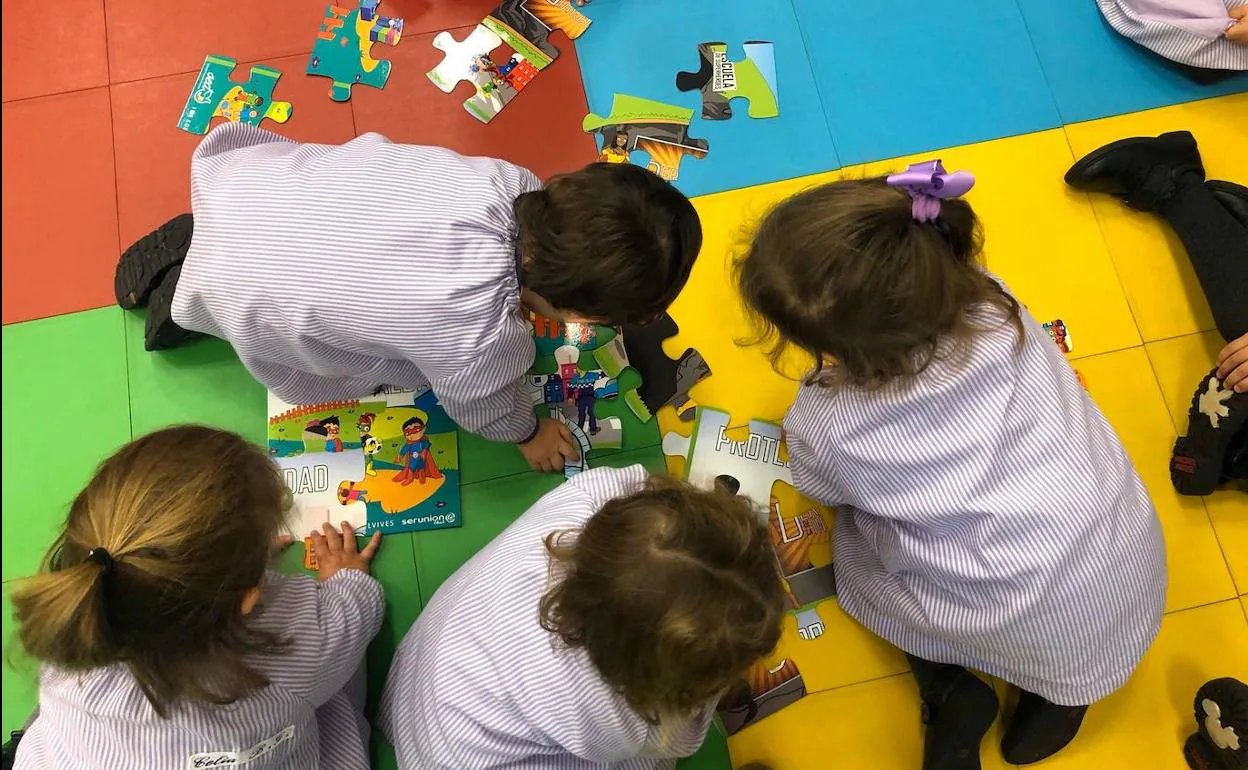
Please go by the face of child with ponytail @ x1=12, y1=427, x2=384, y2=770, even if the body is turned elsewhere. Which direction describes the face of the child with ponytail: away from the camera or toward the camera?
away from the camera

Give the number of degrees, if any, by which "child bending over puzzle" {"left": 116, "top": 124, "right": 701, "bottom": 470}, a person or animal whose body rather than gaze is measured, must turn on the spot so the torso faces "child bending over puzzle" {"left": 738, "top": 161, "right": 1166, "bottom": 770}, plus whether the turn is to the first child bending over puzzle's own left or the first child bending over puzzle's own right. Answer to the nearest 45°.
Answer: approximately 45° to the first child bending over puzzle's own right

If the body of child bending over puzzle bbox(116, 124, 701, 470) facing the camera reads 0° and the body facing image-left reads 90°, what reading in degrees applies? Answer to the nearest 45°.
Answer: approximately 270°

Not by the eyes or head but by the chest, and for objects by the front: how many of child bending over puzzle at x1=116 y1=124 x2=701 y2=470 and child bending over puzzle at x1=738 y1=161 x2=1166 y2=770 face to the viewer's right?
1

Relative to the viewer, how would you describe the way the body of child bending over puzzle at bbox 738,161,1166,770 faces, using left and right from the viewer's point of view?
facing away from the viewer and to the left of the viewer

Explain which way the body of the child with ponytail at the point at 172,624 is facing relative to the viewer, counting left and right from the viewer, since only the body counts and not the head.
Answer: facing away from the viewer and to the right of the viewer

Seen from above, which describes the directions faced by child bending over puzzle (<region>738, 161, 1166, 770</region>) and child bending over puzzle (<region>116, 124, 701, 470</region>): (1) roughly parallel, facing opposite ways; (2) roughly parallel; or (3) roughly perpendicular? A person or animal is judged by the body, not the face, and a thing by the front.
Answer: roughly perpendicular
